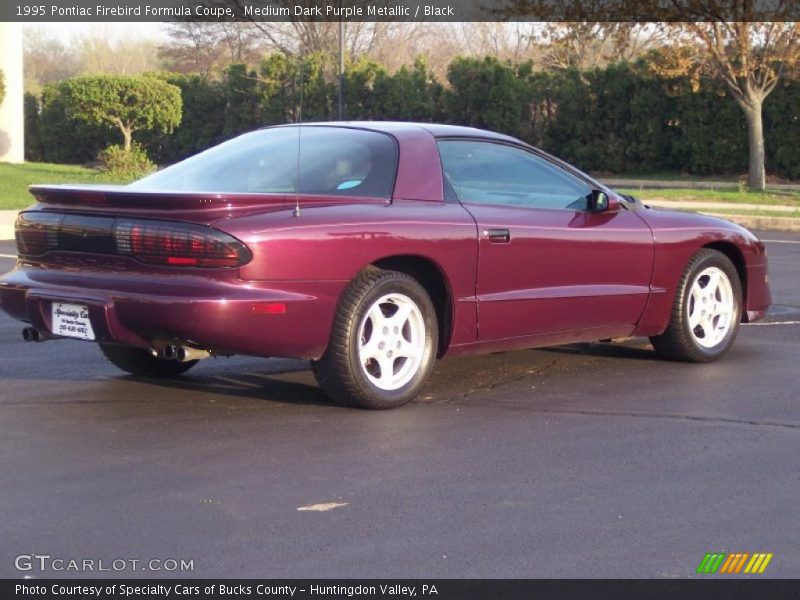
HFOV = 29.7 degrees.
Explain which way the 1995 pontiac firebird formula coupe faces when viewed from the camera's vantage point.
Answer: facing away from the viewer and to the right of the viewer

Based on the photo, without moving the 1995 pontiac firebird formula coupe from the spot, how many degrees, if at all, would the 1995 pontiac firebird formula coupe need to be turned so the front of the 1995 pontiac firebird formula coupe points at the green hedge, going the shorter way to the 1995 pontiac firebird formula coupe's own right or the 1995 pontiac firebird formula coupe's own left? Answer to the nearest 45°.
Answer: approximately 45° to the 1995 pontiac firebird formula coupe's own left

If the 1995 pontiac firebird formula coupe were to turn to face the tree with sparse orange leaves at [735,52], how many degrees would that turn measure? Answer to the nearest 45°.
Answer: approximately 45° to its left
